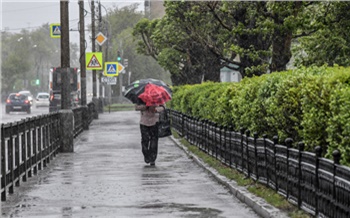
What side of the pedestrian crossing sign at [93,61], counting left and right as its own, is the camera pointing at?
front

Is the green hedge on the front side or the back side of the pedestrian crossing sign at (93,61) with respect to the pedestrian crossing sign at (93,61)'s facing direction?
on the front side

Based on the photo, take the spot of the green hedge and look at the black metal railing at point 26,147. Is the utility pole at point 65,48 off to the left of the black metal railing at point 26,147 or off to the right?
right

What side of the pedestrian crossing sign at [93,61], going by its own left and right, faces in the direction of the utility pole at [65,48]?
front

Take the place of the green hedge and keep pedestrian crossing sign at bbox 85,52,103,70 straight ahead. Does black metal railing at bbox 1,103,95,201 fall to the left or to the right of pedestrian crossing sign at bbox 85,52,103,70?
left

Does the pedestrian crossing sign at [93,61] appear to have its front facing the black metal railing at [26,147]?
yes

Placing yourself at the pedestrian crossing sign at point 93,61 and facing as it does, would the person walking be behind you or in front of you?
in front
